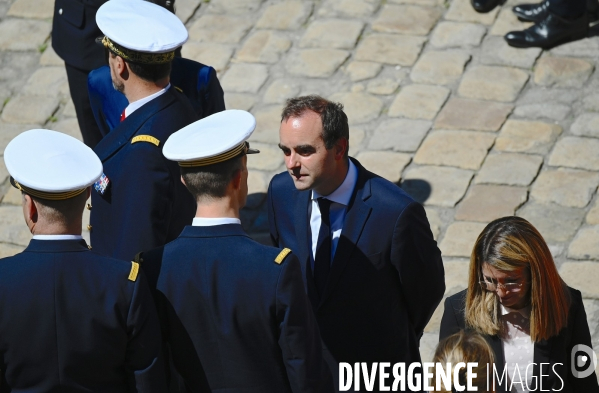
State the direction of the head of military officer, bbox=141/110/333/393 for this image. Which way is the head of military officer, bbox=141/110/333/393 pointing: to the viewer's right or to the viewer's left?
to the viewer's right

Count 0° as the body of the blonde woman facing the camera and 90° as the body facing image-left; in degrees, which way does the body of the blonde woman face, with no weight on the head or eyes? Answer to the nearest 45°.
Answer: approximately 0°

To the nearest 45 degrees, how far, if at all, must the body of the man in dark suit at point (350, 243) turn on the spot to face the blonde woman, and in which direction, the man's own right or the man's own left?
approximately 135° to the man's own left

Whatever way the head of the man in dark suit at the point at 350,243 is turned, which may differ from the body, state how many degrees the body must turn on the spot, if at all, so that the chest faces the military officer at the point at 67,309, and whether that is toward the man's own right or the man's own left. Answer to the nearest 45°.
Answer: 0° — they already face them

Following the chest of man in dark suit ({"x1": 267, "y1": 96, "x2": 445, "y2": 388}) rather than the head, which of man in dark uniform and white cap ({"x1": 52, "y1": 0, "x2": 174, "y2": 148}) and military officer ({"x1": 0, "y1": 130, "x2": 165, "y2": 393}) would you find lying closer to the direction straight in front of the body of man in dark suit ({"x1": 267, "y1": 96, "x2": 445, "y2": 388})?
the military officer

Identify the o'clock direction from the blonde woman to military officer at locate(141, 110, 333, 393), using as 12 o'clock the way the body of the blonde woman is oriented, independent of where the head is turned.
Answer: The military officer is roughly at 2 o'clock from the blonde woman.

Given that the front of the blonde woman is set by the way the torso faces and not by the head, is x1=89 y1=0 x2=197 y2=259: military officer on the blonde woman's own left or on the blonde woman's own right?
on the blonde woman's own right

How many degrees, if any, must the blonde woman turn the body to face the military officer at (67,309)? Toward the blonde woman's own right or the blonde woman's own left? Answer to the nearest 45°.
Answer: approximately 45° to the blonde woman's own right

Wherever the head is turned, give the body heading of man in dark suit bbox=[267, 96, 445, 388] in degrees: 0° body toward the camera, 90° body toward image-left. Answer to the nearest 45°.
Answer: approximately 45°

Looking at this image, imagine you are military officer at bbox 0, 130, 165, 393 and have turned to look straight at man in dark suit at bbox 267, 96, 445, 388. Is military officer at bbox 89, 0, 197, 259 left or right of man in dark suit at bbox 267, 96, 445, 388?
left
